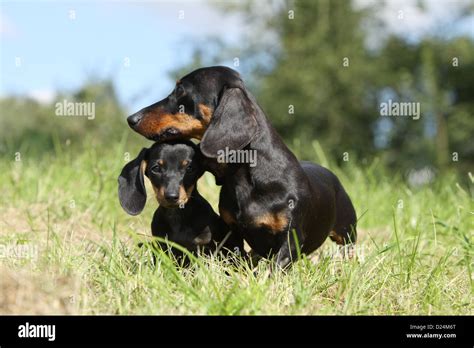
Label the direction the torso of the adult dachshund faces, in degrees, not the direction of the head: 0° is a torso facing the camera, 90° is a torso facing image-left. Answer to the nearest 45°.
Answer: approximately 45°
